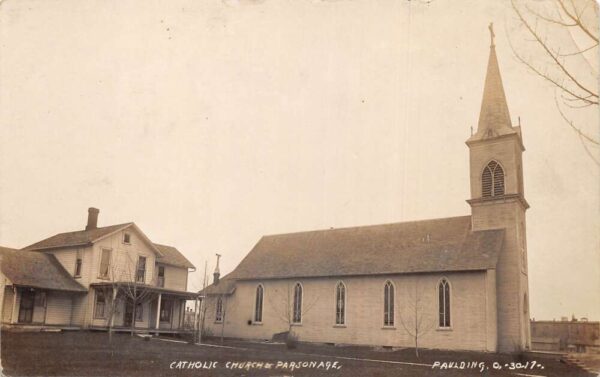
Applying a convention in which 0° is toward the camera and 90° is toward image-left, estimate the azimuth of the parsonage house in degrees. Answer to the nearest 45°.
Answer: approximately 315°

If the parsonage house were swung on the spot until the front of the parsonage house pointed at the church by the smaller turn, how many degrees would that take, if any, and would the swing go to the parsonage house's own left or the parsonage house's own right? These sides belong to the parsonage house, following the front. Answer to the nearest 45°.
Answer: approximately 45° to the parsonage house's own left

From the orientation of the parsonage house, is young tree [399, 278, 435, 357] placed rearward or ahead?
ahead
